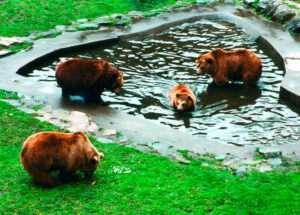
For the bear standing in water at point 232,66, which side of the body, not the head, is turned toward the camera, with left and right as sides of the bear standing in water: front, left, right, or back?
left

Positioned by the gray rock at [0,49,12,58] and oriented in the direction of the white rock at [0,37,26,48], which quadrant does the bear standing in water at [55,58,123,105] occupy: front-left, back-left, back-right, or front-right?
back-right

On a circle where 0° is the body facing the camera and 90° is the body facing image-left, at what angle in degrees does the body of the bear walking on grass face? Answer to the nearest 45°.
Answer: approximately 270°

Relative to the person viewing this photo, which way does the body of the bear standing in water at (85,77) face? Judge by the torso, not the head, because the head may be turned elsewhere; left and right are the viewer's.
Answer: facing to the right of the viewer

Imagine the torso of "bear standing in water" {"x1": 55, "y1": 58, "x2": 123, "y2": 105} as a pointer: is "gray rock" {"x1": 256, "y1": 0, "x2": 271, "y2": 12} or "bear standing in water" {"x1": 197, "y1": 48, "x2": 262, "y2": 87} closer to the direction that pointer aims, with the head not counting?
the bear standing in water

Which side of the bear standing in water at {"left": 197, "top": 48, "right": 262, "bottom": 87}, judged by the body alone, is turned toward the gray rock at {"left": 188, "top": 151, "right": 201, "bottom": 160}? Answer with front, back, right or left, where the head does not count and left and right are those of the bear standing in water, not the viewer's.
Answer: left

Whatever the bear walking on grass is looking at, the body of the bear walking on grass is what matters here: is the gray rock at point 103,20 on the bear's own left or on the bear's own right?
on the bear's own left

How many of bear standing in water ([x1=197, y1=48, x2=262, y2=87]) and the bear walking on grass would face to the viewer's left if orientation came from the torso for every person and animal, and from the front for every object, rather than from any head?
1

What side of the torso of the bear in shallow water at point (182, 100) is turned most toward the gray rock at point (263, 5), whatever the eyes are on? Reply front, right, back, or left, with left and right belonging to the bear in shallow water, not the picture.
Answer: back

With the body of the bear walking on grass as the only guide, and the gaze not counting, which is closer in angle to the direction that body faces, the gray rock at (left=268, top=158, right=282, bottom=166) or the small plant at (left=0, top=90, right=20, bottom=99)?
the gray rock

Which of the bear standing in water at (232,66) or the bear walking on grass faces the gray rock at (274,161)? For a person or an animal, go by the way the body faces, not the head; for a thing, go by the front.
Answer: the bear walking on grass

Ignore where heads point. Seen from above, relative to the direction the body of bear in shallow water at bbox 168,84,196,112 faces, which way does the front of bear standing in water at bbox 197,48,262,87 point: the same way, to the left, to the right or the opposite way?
to the right

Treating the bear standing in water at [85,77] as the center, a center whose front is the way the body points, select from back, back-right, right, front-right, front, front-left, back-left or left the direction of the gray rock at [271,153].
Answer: front-right
